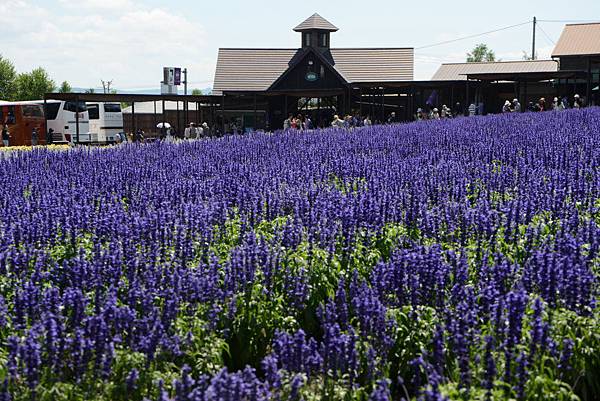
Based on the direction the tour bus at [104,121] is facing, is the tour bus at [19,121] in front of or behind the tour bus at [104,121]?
in front
